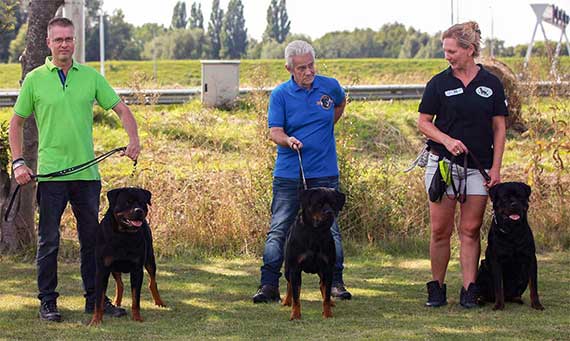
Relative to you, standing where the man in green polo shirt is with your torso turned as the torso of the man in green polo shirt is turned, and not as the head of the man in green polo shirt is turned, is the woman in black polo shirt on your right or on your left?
on your left

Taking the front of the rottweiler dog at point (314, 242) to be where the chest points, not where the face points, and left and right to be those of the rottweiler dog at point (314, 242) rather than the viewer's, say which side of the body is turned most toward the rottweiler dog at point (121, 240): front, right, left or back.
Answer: right

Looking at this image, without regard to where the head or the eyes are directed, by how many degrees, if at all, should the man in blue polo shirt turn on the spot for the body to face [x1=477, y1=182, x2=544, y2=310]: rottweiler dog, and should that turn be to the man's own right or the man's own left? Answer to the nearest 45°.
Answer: approximately 90° to the man's own left

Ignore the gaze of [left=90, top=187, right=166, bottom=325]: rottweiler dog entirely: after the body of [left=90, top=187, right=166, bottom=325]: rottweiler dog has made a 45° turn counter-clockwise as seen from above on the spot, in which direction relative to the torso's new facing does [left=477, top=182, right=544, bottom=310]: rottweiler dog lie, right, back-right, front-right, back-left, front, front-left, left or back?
front-left

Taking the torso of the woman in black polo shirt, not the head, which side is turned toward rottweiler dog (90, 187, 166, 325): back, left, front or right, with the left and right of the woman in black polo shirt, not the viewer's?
right

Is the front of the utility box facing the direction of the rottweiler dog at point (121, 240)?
yes

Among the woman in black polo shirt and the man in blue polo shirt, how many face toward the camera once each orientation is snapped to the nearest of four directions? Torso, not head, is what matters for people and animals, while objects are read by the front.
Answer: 2

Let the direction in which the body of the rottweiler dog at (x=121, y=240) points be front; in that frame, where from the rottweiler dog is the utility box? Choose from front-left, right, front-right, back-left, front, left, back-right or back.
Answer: back

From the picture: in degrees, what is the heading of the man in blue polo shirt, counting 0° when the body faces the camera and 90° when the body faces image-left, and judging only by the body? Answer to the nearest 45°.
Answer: approximately 0°
